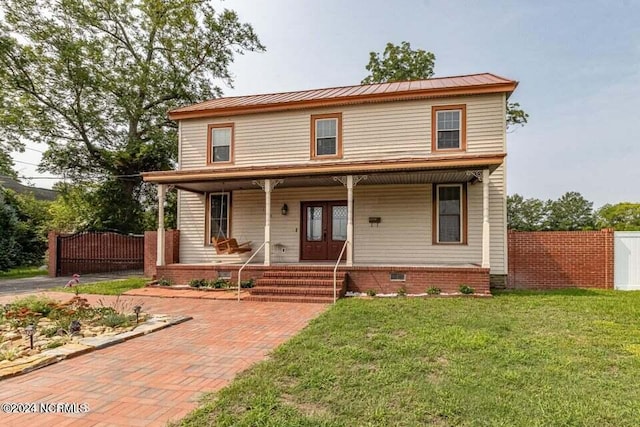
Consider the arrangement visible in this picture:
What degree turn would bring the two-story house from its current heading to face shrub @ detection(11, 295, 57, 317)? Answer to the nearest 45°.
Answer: approximately 45° to its right

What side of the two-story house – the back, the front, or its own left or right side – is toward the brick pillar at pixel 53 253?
right

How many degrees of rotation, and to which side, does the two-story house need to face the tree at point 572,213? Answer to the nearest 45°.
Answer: approximately 135° to its left

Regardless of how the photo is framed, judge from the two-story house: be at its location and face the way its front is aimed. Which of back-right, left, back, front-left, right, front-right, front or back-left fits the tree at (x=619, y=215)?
back-left

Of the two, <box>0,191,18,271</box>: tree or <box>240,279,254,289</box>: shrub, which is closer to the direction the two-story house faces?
the shrub

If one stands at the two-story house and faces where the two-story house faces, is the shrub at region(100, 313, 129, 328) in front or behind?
in front

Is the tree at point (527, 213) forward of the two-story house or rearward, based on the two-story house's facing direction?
rearward

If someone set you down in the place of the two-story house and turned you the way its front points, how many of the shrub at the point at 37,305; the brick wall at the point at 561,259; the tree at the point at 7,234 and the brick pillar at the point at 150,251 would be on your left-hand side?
1

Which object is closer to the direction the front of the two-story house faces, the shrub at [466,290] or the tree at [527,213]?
the shrub

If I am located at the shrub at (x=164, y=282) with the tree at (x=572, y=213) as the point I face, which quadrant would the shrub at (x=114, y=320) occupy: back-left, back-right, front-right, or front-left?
back-right

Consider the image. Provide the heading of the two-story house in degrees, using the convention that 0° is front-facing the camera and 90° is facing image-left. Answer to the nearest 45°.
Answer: approximately 0°
